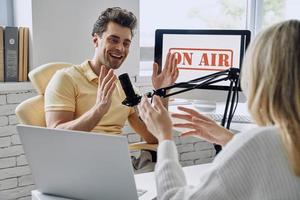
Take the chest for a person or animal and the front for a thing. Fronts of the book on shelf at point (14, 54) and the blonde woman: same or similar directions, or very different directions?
very different directions

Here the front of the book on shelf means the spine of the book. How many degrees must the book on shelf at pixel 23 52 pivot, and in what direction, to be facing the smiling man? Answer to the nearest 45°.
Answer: approximately 45° to its left

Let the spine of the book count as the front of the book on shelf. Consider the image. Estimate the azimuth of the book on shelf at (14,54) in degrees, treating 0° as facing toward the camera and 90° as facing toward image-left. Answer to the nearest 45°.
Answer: approximately 0°

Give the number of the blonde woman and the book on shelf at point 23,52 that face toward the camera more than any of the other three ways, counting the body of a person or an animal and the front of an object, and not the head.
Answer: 1

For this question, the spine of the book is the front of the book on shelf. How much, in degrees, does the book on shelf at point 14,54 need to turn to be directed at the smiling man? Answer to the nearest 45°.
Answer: approximately 45° to its left

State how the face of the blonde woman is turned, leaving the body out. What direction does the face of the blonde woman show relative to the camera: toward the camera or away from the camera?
away from the camera

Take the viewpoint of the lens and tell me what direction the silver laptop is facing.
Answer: facing away from the viewer and to the right of the viewer
